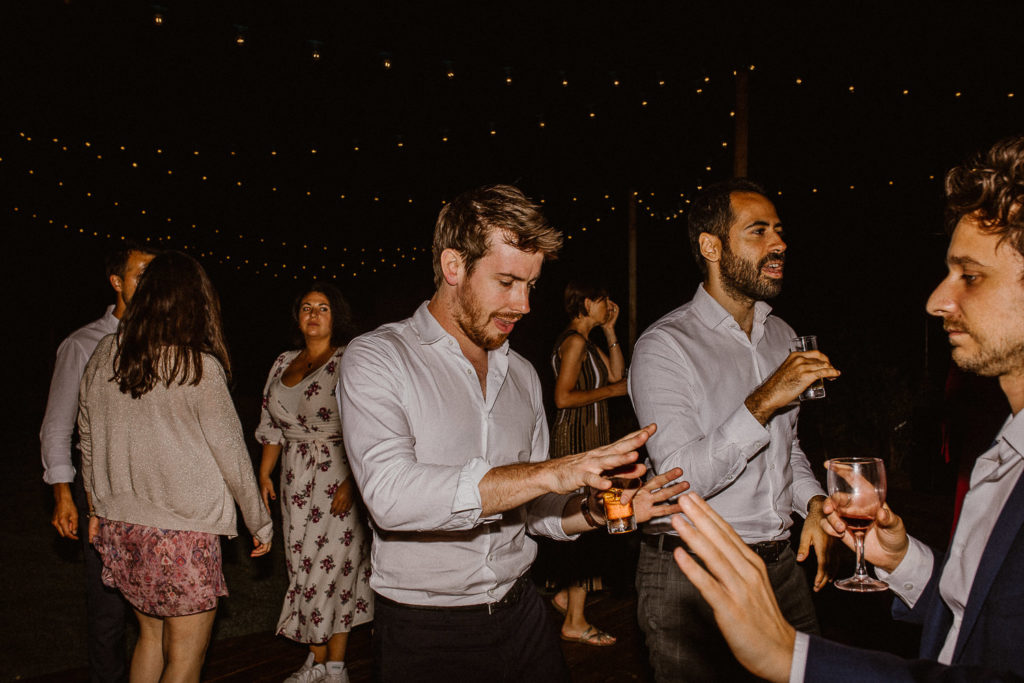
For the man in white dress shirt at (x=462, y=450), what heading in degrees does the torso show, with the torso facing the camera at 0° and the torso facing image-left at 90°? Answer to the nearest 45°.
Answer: approximately 315°

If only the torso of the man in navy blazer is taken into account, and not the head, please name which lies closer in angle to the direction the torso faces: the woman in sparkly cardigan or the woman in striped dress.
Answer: the woman in sparkly cardigan

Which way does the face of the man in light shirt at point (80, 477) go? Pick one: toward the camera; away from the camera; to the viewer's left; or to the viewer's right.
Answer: to the viewer's right

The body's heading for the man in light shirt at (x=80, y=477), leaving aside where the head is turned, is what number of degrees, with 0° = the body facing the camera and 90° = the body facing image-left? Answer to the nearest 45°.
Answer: approximately 315°

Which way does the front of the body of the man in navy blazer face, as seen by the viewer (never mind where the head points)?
to the viewer's left

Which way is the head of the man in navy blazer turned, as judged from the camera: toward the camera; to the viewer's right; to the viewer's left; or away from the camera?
to the viewer's left

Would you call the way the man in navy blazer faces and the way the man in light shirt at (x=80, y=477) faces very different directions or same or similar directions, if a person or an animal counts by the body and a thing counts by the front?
very different directions

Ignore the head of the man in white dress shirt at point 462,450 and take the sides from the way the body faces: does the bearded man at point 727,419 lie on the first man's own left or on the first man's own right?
on the first man's own left

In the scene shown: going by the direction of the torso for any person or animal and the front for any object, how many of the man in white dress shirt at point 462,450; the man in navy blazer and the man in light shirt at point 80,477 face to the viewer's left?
1
